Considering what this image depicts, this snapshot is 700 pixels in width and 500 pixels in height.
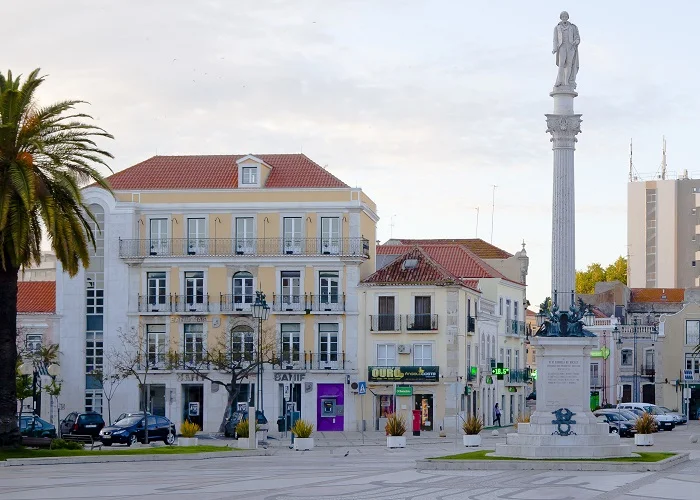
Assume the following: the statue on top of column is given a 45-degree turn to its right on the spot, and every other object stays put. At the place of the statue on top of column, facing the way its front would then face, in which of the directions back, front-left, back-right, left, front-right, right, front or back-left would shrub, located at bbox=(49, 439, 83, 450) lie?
front-right

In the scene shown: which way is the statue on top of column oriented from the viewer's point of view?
toward the camera

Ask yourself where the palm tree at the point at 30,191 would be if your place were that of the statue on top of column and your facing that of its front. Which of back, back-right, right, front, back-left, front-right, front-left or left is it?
right
